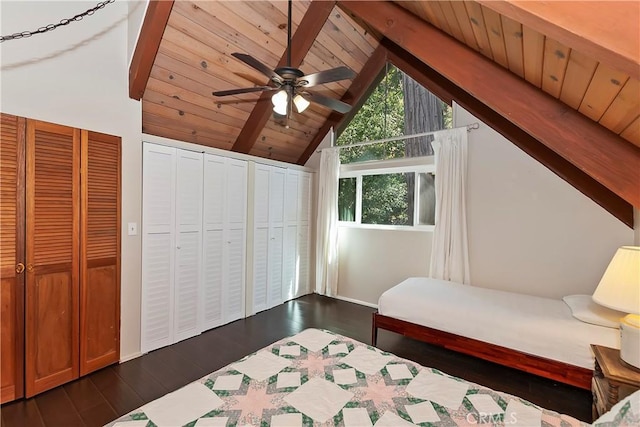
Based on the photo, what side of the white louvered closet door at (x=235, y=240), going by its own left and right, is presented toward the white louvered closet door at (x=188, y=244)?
right

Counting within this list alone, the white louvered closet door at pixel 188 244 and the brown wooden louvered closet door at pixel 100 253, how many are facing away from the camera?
0

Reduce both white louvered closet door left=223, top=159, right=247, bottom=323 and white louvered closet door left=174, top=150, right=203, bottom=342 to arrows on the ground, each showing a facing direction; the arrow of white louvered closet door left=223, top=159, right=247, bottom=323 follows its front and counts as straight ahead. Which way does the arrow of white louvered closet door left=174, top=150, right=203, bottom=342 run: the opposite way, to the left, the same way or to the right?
the same way

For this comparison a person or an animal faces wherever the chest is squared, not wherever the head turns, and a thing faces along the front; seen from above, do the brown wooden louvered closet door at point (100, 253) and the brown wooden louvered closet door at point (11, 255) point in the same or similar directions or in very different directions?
same or similar directions

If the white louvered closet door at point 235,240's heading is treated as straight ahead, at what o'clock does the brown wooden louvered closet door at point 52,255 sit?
The brown wooden louvered closet door is roughly at 3 o'clock from the white louvered closet door.

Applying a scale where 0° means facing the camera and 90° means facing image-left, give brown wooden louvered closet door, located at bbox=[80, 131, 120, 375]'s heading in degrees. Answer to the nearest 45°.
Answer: approximately 315°

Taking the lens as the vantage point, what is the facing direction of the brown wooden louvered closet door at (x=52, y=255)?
facing the viewer and to the right of the viewer

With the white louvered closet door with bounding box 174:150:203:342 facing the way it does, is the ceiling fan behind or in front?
in front

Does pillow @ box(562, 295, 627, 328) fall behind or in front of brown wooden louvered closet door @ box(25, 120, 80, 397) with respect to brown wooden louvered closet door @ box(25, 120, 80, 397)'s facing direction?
in front

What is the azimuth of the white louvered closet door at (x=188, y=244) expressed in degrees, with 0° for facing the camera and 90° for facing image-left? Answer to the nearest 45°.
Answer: approximately 315°

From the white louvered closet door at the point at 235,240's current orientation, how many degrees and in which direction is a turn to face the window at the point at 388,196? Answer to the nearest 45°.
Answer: approximately 45° to its left

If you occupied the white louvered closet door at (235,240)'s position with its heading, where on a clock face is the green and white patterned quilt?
The green and white patterned quilt is roughly at 1 o'clock from the white louvered closet door.

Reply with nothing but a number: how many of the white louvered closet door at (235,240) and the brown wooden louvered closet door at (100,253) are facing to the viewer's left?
0

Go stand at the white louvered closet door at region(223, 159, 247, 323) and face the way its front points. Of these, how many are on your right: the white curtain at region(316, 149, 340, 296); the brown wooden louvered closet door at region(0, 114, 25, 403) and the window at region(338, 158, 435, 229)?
1

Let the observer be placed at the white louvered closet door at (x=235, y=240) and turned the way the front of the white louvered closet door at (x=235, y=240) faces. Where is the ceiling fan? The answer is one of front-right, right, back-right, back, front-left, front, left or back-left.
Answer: front-right
